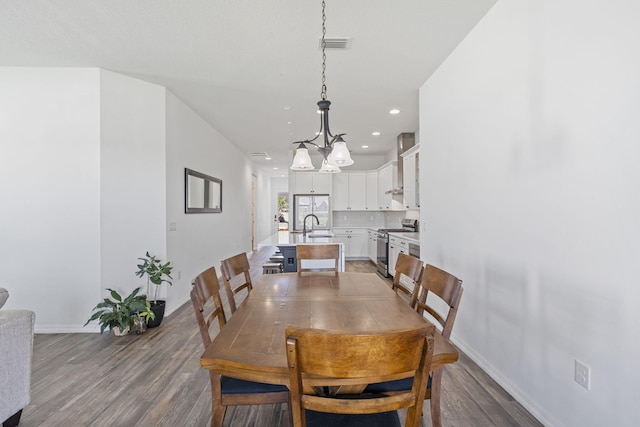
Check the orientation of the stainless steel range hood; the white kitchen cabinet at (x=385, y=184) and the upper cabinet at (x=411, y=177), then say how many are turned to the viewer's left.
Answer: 3

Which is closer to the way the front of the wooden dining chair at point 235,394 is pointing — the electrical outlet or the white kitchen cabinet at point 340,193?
the electrical outlet

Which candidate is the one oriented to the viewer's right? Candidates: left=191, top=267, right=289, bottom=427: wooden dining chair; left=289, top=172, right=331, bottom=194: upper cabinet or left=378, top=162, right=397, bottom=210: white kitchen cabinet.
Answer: the wooden dining chair

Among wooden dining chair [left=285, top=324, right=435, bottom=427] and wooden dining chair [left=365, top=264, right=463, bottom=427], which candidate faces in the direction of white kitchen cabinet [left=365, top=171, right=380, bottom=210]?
wooden dining chair [left=285, top=324, right=435, bottom=427]

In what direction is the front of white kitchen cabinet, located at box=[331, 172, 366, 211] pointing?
toward the camera

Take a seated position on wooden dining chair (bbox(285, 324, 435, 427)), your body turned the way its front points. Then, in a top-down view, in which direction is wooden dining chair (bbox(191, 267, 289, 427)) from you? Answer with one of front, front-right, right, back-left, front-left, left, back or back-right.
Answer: front-left

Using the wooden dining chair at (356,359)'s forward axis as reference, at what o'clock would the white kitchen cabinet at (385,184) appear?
The white kitchen cabinet is roughly at 12 o'clock from the wooden dining chair.

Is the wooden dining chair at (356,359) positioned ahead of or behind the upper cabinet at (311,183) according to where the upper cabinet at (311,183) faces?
ahead

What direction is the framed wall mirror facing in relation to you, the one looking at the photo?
facing the viewer and to the right of the viewer

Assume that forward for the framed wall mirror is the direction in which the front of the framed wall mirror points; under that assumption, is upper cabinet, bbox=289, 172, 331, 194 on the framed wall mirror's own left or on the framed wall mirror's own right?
on the framed wall mirror's own left

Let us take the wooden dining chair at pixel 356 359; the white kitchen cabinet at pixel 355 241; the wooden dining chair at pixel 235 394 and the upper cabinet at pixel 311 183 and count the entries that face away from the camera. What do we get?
1

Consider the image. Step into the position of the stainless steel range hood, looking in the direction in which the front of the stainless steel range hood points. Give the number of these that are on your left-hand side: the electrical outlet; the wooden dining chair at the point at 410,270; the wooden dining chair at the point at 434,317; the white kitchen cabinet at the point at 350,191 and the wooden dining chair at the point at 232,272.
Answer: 4

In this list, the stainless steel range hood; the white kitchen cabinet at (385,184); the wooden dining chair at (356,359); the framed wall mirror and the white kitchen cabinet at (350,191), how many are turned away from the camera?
1

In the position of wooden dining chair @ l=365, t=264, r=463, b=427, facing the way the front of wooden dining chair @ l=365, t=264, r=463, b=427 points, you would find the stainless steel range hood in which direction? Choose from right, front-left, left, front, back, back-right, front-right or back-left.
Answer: back-right

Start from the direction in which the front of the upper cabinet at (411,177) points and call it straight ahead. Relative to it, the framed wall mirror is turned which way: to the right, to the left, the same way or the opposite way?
the opposite way

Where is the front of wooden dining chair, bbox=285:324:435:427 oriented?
away from the camera

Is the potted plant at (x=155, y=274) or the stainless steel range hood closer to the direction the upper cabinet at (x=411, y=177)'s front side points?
the potted plant

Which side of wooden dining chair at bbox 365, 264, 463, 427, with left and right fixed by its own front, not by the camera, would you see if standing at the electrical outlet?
back

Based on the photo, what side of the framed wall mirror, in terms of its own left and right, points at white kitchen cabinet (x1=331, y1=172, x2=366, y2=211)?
left
